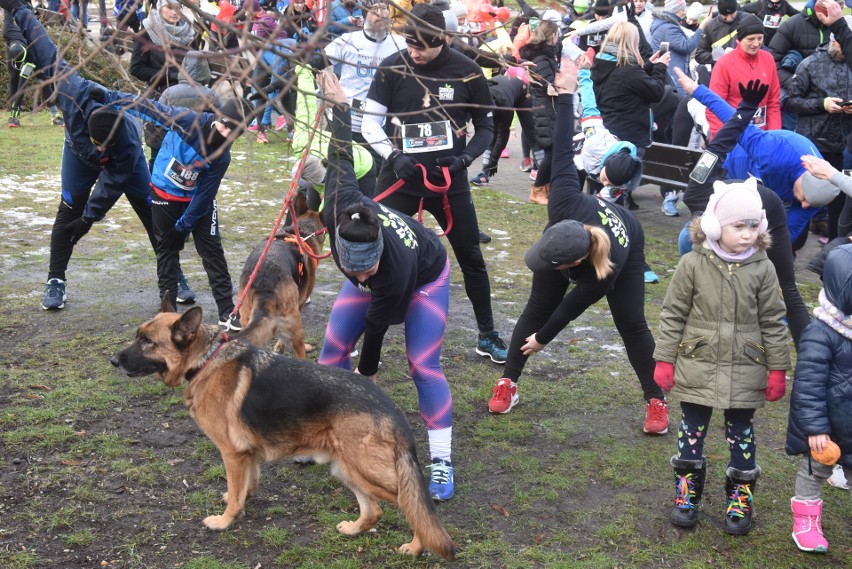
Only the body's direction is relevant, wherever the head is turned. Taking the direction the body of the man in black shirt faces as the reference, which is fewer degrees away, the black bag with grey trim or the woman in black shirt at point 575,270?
the woman in black shirt

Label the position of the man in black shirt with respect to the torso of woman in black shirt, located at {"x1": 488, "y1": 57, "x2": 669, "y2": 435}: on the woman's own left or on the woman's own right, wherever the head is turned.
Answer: on the woman's own right

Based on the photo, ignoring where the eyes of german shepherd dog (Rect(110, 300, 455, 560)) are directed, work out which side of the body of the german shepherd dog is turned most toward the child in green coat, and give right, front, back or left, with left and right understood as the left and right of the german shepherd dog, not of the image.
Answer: back

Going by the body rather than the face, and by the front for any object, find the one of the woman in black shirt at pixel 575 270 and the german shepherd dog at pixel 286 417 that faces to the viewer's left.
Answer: the german shepherd dog

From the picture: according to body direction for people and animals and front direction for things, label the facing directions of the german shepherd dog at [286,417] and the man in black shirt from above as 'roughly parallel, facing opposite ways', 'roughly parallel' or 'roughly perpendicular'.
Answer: roughly perpendicular

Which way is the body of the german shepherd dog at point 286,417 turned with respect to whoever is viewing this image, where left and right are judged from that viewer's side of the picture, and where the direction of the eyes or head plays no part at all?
facing to the left of the viewer

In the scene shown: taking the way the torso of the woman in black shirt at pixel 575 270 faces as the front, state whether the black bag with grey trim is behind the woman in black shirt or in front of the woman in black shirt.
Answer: behind

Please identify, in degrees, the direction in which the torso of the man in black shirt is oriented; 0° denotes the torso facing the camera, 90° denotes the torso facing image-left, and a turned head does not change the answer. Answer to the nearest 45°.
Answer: approximately 0°
